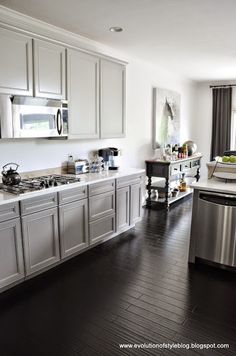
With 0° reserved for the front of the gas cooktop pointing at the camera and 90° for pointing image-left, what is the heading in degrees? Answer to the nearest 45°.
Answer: approximately 315°

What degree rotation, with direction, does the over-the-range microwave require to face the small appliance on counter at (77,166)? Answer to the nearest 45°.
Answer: approximately 90° to its left

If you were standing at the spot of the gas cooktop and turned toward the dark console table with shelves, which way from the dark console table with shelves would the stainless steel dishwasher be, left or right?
right

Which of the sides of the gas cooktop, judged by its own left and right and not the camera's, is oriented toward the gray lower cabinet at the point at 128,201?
left

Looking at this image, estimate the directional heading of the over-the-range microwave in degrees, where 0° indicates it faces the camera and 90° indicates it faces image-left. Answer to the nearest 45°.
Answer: approximately 315°

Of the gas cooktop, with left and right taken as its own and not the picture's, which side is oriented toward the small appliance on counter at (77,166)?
left

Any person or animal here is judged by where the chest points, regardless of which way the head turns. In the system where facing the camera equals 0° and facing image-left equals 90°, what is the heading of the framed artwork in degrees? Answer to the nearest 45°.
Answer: approximately 315°
